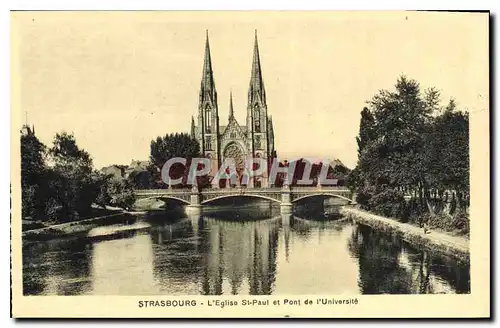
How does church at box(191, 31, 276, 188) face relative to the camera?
toward the camera

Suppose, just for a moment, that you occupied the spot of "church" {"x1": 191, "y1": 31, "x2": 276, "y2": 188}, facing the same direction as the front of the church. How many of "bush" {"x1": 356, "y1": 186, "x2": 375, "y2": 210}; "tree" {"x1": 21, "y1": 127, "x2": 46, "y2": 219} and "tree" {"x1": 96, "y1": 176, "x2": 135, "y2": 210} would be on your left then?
1

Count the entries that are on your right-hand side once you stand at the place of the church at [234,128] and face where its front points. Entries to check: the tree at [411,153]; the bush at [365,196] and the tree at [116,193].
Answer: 1

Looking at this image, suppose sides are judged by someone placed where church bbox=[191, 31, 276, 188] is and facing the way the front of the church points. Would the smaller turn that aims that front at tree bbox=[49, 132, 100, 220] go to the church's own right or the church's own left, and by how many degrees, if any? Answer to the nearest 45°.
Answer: approximately 45° to the church's own right
